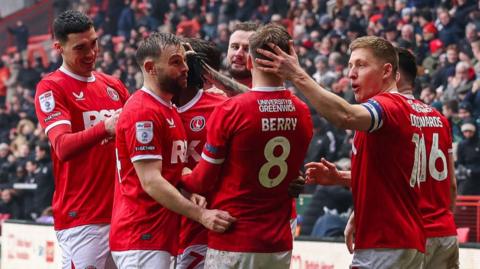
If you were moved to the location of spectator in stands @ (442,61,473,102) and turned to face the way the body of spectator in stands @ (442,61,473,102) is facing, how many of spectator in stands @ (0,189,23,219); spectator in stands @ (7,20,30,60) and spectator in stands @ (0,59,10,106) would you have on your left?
0

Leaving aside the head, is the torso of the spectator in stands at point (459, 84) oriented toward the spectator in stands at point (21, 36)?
no

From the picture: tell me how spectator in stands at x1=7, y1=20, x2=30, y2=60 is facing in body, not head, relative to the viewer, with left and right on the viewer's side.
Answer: facing the viewer and to the left of the viewer

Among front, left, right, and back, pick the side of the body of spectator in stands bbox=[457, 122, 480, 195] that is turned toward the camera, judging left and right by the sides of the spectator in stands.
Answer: front

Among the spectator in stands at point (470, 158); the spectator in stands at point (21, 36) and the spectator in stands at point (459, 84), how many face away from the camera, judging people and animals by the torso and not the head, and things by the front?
0

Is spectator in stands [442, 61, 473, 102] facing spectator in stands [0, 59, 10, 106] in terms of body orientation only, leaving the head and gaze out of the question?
no

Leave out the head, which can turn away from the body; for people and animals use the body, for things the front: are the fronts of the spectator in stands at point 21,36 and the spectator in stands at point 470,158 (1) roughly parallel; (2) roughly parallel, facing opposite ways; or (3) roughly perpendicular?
roughly parallel

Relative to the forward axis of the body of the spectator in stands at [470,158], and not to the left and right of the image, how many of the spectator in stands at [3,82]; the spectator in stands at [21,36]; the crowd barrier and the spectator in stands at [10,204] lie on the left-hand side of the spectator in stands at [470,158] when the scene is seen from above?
0

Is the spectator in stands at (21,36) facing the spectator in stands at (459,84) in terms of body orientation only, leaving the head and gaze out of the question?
no

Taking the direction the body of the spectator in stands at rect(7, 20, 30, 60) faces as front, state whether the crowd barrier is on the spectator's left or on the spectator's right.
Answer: on the spectator's left

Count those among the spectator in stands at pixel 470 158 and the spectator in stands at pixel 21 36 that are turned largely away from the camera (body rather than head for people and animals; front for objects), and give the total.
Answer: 0

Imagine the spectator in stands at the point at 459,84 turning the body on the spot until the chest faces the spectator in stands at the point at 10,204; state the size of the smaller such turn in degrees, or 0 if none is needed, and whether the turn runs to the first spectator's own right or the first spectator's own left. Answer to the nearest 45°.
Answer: approximately 45° to the first spectator's own right
